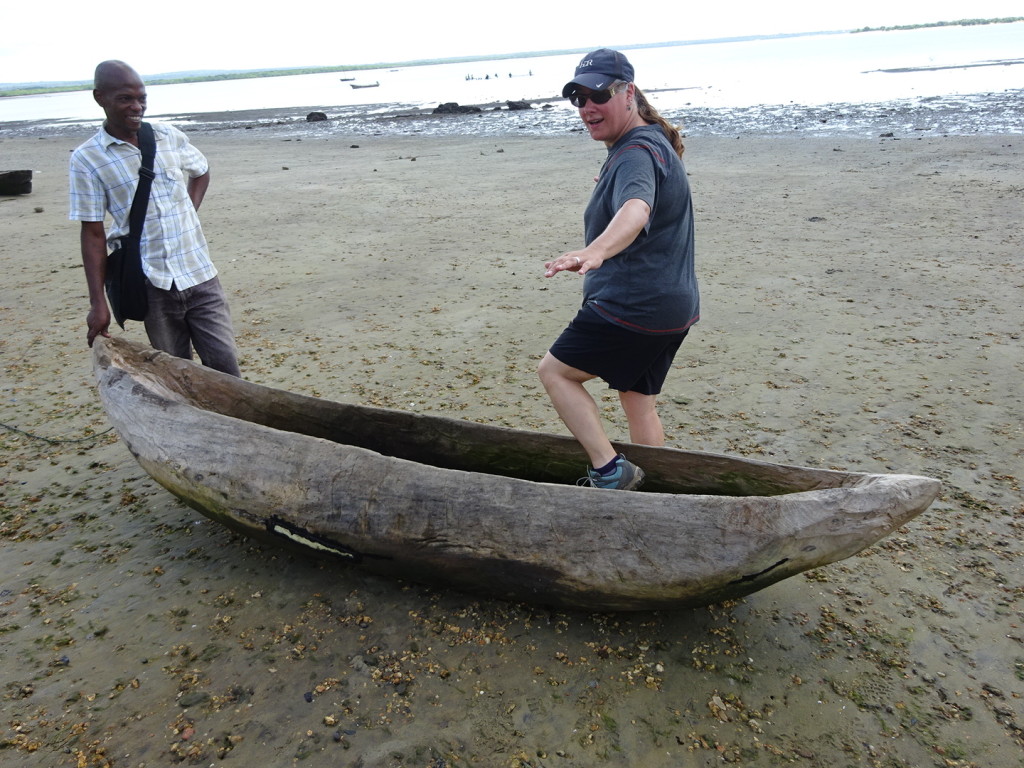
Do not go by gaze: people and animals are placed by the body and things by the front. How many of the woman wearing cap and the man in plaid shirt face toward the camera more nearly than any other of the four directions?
1

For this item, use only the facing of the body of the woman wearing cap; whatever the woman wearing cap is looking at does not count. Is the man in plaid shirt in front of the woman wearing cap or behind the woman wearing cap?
in front

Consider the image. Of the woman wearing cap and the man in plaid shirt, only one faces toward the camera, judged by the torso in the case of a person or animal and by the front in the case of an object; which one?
the man in plaid shirt

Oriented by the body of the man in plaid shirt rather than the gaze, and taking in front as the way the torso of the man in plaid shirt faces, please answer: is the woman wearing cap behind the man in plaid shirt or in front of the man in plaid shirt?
in front

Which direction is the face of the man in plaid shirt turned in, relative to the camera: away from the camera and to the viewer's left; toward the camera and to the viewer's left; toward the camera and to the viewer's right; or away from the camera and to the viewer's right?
toward the camera and to the viewer's right

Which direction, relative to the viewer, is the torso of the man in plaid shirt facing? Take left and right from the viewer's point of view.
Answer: facing the viewer

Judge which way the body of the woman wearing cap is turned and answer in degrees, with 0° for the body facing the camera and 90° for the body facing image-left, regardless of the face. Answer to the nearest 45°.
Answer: approximately 90°
